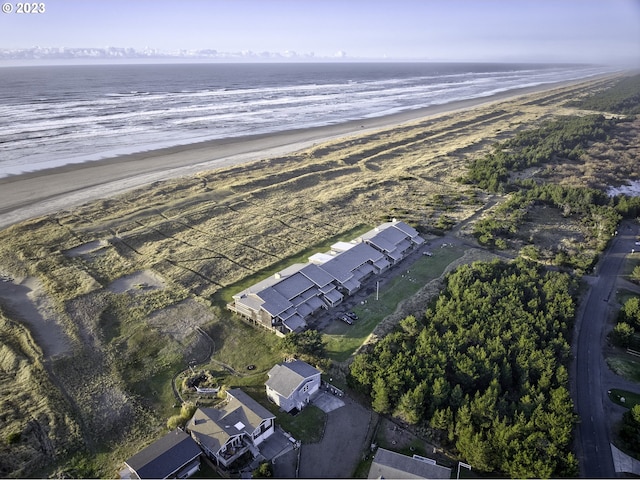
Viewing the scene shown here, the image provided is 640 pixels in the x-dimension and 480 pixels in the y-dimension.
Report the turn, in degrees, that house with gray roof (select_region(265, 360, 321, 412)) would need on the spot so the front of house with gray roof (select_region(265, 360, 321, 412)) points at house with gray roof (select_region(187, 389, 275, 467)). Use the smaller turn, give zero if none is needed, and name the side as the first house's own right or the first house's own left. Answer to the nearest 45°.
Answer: approximately 90° to the first house's own right

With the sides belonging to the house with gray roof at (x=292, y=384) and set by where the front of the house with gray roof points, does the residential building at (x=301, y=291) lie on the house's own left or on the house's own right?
on the house's own left

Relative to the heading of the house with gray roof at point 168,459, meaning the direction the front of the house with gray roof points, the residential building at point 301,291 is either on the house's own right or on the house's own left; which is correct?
on the house's own left

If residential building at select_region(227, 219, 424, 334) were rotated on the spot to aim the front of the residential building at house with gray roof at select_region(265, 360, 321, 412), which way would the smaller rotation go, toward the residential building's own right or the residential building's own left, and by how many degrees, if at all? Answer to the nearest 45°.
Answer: approximately 45° to the residential building's own right

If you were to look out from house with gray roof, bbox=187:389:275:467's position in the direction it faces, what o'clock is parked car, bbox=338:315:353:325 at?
The parked car is roughly at 9 o'clock from the house with gray roof.
